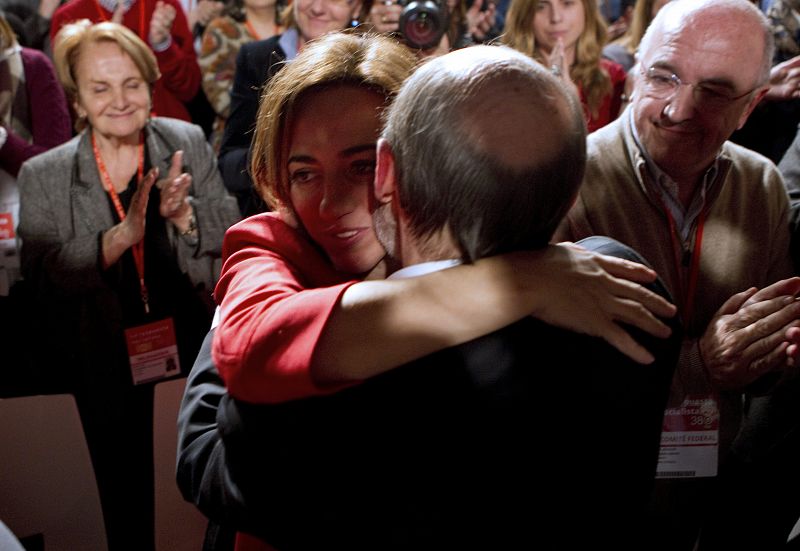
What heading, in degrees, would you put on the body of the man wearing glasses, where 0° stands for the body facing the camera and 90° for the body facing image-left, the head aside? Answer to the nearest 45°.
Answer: approximately 0°

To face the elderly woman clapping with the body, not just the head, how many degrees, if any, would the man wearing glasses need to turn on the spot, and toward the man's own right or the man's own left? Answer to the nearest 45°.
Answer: approximately 90° to the man's own right

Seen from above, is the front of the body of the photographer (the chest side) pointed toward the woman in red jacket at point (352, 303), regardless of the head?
yes

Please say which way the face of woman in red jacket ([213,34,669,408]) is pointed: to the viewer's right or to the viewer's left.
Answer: to the viewer's right

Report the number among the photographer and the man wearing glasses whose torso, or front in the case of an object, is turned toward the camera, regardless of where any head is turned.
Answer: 2

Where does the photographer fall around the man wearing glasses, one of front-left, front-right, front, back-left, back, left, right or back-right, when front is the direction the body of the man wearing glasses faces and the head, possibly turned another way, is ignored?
back-right

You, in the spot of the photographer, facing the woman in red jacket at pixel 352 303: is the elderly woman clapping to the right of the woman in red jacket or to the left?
right
